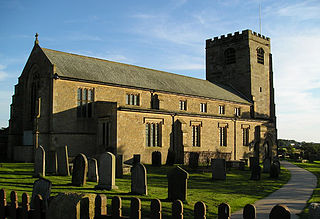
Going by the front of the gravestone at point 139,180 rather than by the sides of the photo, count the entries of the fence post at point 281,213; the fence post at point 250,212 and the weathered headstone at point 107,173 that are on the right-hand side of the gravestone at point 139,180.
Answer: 1

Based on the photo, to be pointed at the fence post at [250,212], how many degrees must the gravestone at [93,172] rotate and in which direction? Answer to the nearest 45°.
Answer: approximately 45° to its left

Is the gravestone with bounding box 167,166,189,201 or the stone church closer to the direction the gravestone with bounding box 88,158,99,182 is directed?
the gravestone

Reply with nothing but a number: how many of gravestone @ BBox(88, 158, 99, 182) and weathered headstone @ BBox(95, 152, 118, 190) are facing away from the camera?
0

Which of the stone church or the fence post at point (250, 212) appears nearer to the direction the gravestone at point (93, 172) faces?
the fence post
